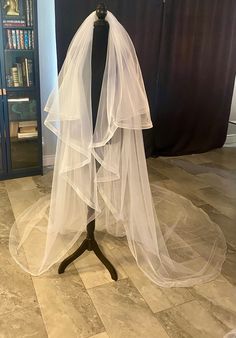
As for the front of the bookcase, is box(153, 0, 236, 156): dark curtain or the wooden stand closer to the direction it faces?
the wooden stand

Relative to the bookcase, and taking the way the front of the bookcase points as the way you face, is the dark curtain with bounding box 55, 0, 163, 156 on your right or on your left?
on your left

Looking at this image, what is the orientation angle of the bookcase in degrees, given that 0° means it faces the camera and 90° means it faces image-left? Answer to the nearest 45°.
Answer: approximately 0°

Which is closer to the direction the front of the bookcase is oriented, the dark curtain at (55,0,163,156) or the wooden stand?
the wooden stand

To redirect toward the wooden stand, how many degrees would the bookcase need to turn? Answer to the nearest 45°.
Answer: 0° — it already faces it

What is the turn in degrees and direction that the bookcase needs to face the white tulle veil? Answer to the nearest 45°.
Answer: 0° — it already faces it

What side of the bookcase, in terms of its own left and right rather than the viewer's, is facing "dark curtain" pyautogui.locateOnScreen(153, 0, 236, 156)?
left
